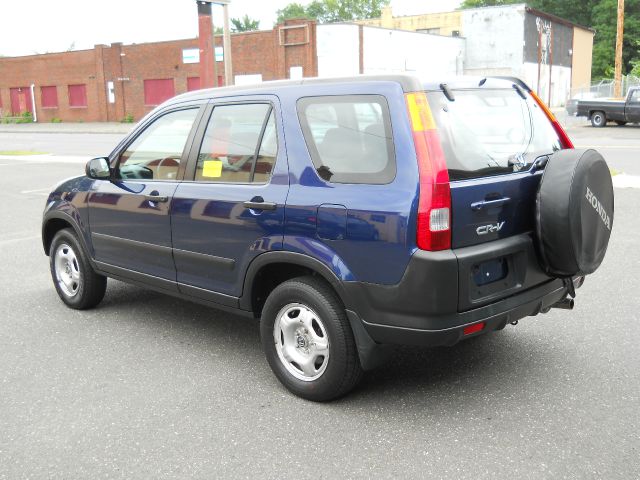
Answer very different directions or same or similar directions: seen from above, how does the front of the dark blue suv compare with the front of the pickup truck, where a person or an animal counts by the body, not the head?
very different directions

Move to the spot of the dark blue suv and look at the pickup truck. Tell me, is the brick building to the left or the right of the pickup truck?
left

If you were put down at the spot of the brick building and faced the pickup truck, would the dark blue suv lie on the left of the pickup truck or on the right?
right

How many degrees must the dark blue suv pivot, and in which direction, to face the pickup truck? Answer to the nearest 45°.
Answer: approximately 90° to its right

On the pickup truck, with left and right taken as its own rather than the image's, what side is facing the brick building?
back

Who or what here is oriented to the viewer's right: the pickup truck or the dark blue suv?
the pickup truck

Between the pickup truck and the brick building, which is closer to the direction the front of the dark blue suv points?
the brick building

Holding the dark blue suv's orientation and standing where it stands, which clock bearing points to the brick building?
The brick building is roughly at 1 o'clock from the dark blue suv.

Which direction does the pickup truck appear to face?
to the viewer's right

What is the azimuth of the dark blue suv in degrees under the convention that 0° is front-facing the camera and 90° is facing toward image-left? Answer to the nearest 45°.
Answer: approximately 135°

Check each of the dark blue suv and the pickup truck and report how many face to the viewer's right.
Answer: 1
